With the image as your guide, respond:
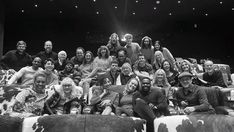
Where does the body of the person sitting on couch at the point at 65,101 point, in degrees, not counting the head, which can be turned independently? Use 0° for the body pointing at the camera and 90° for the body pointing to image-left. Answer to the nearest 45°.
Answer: approximately 0°

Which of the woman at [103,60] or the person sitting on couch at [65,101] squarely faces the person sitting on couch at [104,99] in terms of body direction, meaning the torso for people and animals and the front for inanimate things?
the woman

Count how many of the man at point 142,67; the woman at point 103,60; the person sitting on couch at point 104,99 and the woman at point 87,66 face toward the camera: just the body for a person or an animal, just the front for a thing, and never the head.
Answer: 4

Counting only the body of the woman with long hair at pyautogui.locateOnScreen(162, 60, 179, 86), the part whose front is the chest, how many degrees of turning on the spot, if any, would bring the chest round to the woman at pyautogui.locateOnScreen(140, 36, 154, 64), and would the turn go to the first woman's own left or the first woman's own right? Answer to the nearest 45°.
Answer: approximately 135° to the first woman's own right

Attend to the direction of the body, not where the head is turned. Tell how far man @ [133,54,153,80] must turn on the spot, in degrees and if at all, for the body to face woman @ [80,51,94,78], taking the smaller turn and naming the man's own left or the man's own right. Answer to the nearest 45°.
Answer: approximately 90° to the man's own right

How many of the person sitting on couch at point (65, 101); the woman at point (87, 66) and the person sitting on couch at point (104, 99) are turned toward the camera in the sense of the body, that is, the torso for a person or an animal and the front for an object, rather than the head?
3

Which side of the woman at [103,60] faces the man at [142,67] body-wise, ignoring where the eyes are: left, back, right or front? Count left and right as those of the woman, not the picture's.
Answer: left

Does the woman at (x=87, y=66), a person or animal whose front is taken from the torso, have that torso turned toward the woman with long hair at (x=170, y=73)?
no

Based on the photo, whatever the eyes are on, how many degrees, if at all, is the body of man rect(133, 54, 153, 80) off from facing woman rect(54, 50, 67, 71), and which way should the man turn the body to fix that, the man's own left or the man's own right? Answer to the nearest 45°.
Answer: approximately 90° to the man's own right

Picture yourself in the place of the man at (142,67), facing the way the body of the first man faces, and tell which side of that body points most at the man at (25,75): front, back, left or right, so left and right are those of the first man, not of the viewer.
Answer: right

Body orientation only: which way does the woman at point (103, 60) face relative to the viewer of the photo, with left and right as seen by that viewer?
facing the viewer

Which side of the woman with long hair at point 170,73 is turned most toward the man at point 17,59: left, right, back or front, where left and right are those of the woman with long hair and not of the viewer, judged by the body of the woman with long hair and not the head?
right

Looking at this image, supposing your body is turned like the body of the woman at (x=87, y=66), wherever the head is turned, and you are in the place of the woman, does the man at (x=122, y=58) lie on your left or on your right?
on your left

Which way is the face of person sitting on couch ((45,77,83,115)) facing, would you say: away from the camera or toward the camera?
toward the camera

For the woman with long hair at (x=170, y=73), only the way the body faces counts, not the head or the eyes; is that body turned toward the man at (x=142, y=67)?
no

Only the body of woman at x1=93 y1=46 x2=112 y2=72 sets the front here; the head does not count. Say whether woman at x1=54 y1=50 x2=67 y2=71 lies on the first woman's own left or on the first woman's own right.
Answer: on the first woman's own right

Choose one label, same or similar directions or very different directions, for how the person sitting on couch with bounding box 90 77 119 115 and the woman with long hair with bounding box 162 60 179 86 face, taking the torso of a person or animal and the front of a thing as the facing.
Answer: same or similar directions

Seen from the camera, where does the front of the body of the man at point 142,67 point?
toward the camera
